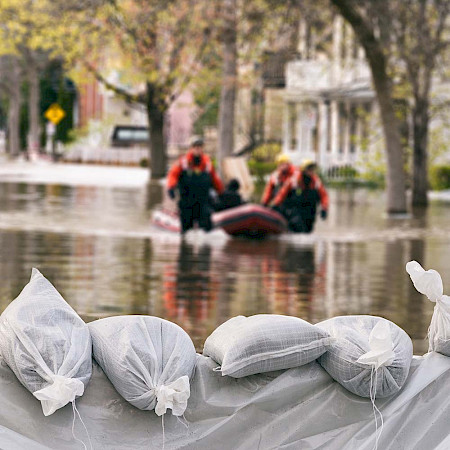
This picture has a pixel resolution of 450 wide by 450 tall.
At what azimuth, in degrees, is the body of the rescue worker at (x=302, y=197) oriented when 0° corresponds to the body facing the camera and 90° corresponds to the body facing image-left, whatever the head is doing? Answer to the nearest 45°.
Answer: approximately 0°

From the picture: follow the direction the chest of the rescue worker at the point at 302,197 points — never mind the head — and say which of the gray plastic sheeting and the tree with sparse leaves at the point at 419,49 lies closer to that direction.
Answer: the gray plastic sheeting

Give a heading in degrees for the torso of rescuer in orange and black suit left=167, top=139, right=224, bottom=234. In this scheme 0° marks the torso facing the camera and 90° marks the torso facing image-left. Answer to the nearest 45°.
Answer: approximately 0°

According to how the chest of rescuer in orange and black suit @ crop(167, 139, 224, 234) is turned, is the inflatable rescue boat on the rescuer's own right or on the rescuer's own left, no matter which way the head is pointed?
on the rescuer's own left

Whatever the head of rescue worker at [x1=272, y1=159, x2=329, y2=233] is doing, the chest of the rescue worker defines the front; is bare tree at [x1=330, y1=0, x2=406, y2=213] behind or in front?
behind

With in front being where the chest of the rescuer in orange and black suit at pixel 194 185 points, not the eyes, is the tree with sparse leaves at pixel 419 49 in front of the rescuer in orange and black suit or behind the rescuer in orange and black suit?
behind

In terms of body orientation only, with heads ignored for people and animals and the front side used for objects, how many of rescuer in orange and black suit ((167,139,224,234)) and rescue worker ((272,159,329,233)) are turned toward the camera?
2

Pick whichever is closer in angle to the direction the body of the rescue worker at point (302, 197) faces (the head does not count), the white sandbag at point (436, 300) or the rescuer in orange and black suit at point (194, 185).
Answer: the white sandbag

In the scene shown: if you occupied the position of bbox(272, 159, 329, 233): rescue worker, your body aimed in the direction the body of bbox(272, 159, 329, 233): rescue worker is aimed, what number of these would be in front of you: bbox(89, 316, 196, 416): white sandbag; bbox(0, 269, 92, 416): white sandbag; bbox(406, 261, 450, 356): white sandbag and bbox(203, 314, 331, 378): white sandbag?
4

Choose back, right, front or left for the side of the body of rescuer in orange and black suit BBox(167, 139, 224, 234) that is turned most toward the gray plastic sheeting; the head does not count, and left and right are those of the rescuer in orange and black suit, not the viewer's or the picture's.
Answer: front

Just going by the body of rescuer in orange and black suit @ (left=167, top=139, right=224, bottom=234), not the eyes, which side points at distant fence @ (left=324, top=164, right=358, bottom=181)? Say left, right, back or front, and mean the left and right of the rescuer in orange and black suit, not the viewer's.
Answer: back

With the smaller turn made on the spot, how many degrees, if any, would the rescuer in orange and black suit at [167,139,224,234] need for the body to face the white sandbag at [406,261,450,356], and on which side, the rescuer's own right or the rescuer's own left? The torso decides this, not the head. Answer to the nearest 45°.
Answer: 0° — they already face it

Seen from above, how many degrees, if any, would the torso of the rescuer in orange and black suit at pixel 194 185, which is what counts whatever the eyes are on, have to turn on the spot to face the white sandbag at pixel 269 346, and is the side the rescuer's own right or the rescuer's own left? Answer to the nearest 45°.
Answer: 0° — they already face it

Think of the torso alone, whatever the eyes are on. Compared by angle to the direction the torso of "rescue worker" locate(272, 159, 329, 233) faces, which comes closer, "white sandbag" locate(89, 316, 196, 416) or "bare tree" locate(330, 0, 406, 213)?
the white sandbag

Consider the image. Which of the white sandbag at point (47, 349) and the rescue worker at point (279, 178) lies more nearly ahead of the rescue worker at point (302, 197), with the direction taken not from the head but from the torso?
the white sandbag

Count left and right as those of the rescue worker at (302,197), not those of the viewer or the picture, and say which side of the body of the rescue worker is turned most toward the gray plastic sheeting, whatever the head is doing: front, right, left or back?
front
